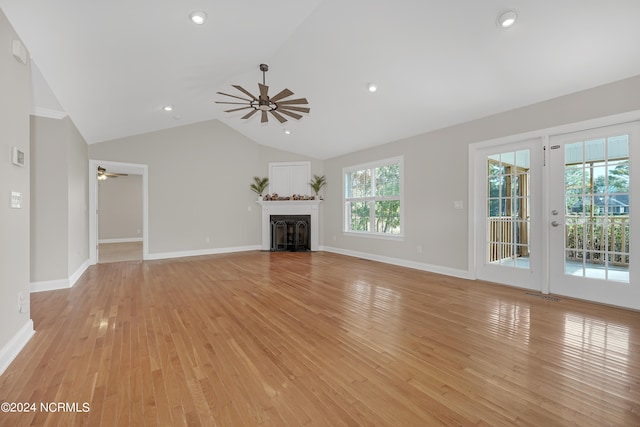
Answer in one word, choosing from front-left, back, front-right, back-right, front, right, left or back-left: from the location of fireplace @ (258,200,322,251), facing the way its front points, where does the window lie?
front-left

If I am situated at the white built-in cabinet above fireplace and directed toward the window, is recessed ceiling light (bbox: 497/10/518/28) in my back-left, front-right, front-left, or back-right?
front-right

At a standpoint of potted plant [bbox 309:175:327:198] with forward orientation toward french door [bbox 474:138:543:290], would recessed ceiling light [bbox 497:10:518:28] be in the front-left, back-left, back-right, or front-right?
front-right

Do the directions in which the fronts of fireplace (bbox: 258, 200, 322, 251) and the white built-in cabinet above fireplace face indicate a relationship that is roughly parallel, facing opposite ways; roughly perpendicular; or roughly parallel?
roughly parallel

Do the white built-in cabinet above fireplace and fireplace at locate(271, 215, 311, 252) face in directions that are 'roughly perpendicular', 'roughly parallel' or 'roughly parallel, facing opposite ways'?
roughly parallel

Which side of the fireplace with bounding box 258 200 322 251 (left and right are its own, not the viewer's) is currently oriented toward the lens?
front

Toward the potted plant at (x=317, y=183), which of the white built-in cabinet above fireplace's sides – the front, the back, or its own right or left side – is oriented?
left

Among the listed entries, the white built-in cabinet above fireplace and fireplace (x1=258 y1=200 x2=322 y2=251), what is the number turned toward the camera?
2

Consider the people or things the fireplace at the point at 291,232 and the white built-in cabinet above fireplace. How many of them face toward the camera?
2

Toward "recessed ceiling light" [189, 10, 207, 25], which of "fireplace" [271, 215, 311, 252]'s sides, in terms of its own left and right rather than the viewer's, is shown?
front

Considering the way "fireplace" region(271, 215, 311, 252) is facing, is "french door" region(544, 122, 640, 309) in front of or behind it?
in front

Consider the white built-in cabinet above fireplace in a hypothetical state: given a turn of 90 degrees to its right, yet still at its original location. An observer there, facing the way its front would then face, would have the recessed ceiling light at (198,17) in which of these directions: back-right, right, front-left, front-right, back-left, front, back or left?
left
